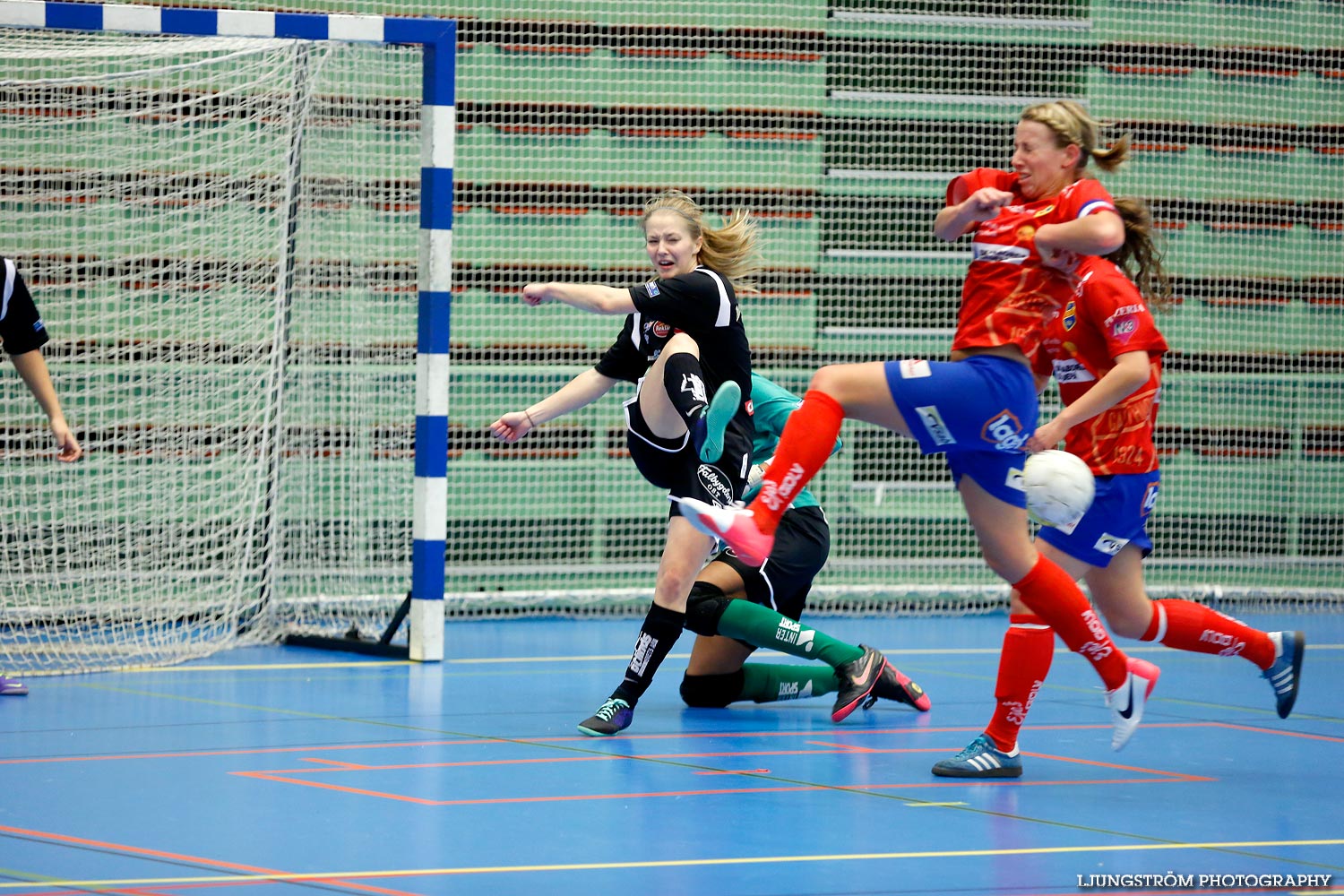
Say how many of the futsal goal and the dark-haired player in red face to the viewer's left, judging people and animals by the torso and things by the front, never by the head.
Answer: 1

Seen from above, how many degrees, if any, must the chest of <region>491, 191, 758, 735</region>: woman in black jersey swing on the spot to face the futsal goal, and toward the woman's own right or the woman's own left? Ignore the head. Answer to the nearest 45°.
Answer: approximately 90° to the woman's own right

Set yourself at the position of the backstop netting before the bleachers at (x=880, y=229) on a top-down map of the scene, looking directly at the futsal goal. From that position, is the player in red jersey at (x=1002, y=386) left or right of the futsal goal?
left

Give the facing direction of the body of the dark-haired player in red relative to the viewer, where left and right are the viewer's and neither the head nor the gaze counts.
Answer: facing to the left of the viewer

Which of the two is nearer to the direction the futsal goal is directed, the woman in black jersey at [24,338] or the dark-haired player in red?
the dark-haired player in red

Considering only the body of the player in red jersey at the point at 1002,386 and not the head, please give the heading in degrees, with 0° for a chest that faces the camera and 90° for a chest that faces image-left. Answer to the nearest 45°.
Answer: approximately 45°

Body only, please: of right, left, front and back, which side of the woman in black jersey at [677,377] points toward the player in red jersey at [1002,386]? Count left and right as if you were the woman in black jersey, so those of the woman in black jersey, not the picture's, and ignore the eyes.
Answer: left

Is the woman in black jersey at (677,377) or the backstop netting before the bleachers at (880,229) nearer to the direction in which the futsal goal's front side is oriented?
the woman in black jersey

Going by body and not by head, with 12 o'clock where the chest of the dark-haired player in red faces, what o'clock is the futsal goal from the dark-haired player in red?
The futsal goal is roughly at 1 o'clock from the dark-haired player in red.
